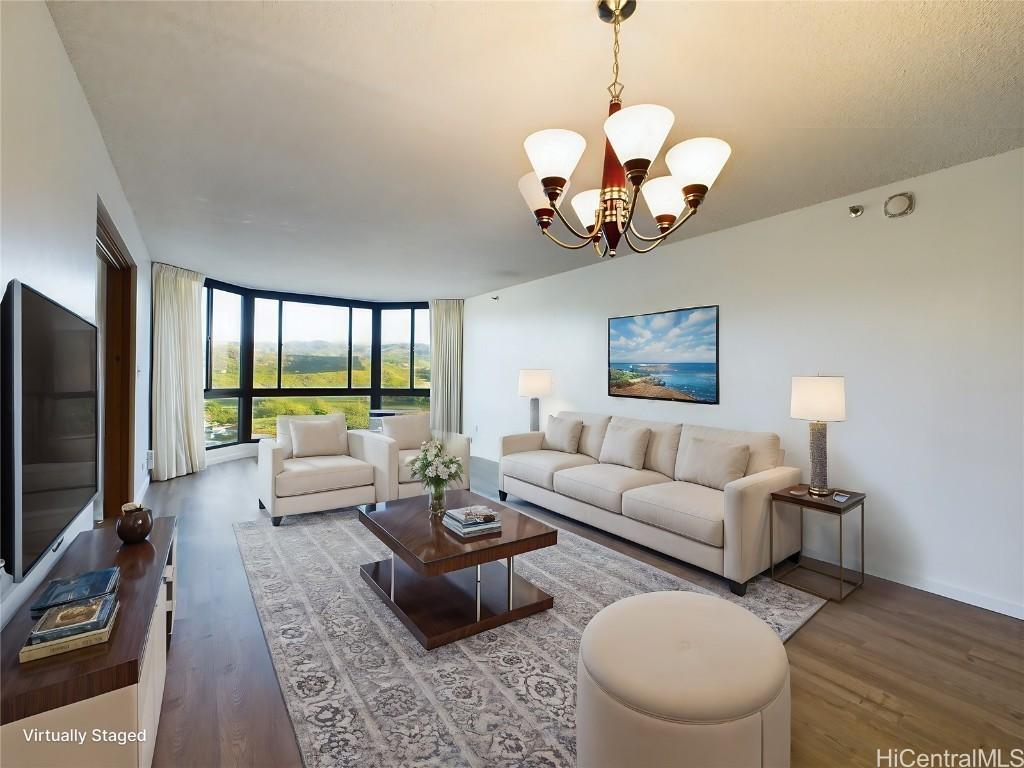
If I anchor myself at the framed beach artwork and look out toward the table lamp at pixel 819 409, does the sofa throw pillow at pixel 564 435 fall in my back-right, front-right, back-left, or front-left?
back-right

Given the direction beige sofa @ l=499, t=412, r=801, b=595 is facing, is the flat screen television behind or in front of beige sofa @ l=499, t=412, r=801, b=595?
in front

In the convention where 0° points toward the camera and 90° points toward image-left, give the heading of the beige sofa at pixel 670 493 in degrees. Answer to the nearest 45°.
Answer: approximately 45°

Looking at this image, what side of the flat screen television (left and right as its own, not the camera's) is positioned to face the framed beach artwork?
front

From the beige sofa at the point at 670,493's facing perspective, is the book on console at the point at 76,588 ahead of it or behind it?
ahead

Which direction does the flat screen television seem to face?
to the viewer's right

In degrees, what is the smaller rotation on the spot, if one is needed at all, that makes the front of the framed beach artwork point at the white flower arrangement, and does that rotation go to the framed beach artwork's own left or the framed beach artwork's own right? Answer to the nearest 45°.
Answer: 0° — it already faces it

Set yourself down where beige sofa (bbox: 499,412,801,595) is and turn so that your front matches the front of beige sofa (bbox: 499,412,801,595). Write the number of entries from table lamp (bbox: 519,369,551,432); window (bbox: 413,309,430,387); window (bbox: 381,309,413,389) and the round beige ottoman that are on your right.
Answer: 3

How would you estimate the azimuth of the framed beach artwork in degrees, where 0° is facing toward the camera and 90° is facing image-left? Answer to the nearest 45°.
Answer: approximately 45°

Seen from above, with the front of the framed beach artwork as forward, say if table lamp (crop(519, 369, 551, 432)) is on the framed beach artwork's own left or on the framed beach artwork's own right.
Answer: on the framed beach artwork's own right

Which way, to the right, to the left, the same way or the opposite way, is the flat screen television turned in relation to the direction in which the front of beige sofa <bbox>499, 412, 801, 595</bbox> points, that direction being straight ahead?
the opposite way

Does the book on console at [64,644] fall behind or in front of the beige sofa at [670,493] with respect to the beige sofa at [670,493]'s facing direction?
in front

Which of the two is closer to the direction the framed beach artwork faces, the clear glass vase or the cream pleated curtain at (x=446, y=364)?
the clear glass vase

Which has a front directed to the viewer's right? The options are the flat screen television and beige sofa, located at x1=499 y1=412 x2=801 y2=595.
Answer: the flat screen television
